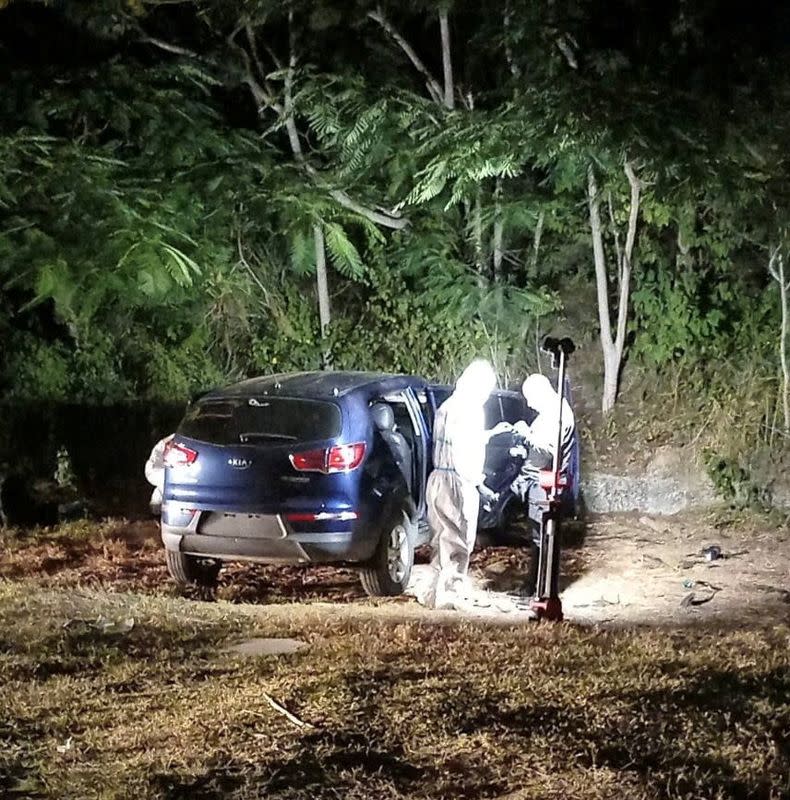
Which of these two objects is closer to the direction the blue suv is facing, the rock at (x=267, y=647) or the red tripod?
the red tripod

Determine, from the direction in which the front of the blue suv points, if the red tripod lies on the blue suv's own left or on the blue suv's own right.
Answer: on the blue suv's own right

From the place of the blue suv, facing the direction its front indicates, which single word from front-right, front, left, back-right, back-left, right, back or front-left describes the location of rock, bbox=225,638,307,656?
back-right

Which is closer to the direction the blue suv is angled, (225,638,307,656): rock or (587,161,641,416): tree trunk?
the tree trunk

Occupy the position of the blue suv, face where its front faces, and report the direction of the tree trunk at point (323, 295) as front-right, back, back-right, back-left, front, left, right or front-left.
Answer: front-left

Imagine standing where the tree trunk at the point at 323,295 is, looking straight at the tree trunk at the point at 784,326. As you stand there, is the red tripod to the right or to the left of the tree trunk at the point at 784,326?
right

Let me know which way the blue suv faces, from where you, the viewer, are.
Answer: facing away from the viewer and to the right of the viewer

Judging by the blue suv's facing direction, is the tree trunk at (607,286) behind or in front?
in front
